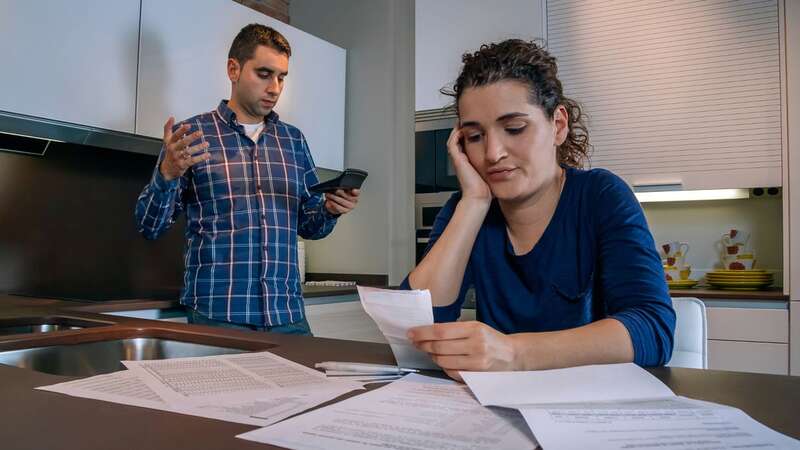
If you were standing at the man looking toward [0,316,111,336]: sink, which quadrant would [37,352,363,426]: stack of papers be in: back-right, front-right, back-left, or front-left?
front-left

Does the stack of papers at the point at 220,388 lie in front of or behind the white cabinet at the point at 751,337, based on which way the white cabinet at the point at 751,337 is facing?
in front

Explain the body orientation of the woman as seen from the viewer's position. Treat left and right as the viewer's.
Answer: facing the viewer and to the left of the viewer

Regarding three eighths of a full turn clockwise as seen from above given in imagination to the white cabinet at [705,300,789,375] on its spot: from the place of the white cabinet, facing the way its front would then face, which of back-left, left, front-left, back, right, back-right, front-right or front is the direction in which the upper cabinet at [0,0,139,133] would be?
left

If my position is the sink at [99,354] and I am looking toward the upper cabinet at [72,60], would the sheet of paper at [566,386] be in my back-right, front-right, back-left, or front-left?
back-right

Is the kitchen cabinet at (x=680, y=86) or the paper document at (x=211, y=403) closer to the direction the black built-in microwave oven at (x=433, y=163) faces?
the paper document

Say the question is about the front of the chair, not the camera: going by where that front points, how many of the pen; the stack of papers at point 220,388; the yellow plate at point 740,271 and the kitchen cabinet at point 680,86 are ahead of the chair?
2

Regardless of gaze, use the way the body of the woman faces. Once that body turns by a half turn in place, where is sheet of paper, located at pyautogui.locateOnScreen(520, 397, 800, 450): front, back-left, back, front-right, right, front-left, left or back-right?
back-right

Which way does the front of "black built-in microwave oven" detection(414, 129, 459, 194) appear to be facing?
toward the camera

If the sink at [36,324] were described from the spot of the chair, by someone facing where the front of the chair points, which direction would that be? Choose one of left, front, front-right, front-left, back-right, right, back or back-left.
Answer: front-right

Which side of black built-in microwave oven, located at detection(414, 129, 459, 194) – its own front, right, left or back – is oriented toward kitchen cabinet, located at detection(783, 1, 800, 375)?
left

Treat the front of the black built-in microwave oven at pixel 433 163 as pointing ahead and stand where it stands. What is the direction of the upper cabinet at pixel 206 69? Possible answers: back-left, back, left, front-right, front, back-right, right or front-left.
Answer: front-right

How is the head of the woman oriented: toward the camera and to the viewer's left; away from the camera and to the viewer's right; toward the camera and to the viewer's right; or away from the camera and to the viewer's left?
toward the camera and to the viewer's left

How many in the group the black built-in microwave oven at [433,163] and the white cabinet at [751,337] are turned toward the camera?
2
